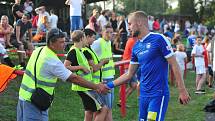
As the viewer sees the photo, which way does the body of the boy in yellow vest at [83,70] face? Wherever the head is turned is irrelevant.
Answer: to the viewer's right

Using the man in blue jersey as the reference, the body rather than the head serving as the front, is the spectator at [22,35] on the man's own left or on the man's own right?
on the man's own right

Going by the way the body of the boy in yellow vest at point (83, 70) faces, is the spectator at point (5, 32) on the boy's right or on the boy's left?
on the boy's left

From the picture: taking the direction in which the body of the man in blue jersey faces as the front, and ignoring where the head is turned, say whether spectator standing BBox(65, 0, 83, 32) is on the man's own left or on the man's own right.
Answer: on the man's own right

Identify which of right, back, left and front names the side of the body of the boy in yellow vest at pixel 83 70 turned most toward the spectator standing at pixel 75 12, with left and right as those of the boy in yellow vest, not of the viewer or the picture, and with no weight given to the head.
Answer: left

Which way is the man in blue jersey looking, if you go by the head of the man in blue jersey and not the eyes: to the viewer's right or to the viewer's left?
to the viewer's left

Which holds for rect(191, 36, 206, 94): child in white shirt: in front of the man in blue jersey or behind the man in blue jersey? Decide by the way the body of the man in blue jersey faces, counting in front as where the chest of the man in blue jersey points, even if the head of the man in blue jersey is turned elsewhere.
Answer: behind

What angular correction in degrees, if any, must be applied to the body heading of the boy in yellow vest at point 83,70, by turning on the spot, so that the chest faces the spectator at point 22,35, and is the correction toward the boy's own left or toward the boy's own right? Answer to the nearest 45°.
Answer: approximately 90° to the boy's own left
